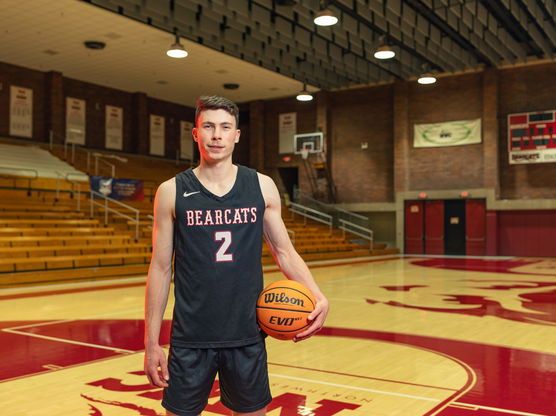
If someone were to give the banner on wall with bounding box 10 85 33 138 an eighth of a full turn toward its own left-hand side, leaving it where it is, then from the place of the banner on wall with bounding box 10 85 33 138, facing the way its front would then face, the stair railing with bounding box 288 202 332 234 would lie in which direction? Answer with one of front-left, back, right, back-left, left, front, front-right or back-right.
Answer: front

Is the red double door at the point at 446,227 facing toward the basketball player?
yes

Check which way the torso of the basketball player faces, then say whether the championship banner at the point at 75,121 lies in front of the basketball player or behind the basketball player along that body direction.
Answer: behind

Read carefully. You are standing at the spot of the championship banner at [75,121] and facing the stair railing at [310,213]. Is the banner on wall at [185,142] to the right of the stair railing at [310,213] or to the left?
left

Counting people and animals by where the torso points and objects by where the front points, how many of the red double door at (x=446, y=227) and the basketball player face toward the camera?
2

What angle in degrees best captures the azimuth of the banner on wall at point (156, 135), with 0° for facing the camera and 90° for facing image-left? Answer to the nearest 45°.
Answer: approximately 315°

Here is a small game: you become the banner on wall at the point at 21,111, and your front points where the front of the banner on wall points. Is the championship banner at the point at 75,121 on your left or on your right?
on your left

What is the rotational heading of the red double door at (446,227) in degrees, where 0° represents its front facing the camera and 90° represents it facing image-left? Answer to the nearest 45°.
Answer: approximately 0°

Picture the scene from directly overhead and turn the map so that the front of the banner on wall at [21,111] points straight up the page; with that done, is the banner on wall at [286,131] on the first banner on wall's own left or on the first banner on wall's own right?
on the first banner on wall's own left

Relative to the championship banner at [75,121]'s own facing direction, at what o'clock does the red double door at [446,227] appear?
The red double door is roughly at 11 o'clock from the championship banner.

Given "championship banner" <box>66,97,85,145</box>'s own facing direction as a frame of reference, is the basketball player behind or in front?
in front

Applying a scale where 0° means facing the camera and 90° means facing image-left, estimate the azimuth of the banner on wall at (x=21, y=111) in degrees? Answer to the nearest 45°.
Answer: approximately 315°

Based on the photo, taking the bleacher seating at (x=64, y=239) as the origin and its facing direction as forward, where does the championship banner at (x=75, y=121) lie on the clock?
The championship banner is roughly at 7 o'clock from the bleacher seating.

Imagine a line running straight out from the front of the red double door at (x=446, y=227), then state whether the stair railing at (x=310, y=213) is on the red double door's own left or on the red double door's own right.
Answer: on the red double door's own right
